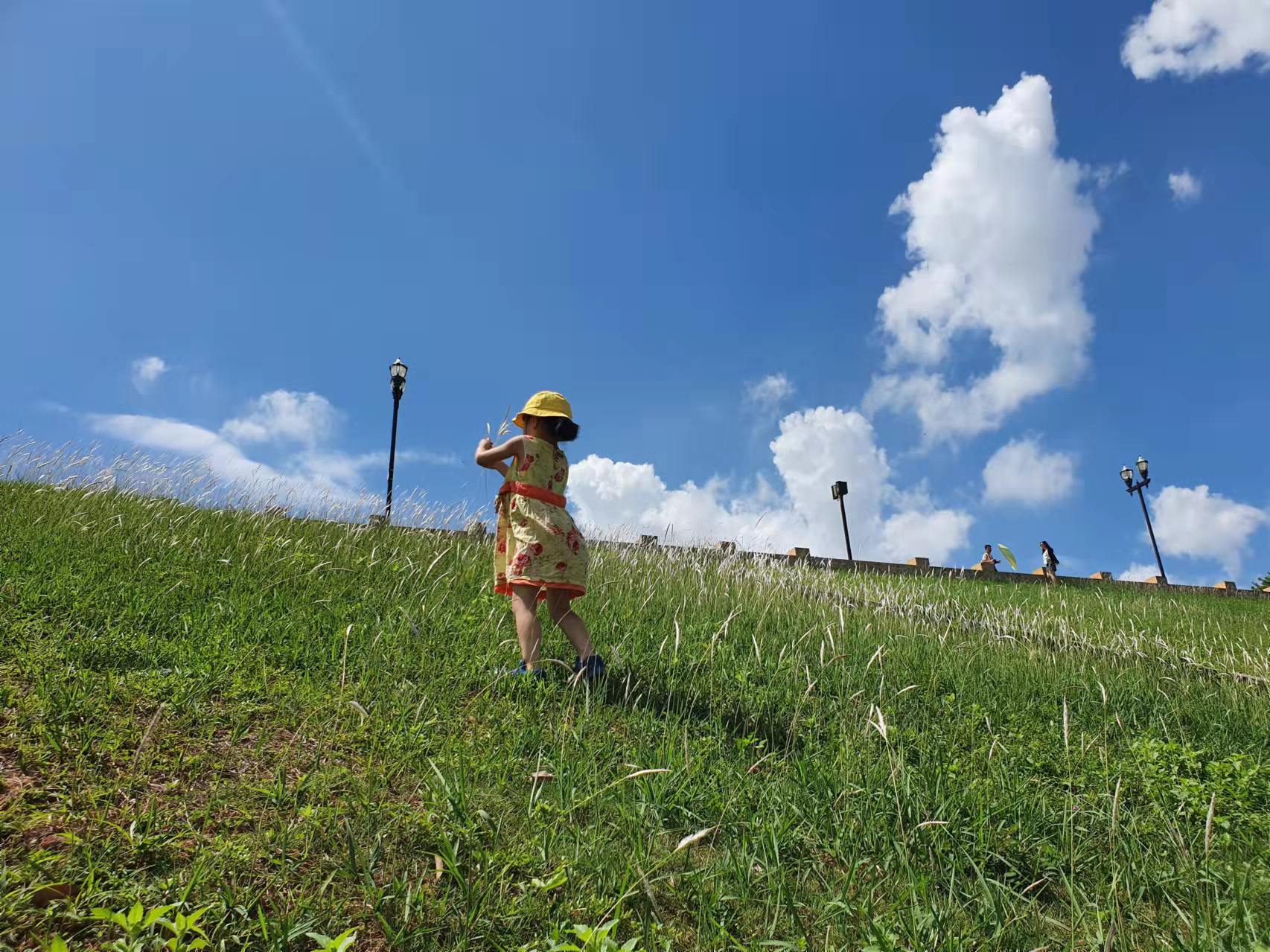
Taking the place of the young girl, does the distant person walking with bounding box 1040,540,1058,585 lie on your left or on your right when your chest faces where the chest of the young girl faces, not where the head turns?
on your right

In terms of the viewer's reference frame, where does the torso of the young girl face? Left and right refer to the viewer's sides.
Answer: facing away from the viewer and to the left of the viewer
